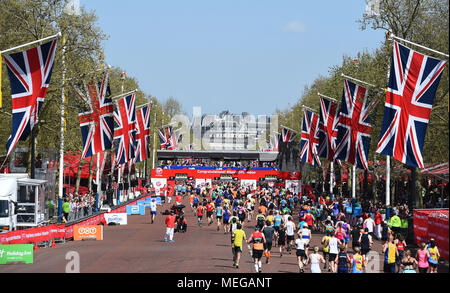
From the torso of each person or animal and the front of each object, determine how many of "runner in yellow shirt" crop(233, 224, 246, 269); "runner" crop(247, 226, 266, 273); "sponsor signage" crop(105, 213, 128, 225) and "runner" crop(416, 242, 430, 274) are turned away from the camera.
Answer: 3

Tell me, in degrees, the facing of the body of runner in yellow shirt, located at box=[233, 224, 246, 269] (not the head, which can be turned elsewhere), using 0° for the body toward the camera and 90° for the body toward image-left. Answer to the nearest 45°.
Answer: approximately 180°

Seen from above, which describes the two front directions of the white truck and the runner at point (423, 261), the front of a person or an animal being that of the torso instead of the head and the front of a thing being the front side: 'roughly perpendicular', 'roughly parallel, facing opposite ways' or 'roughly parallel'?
roughly parallel, facing opposite ways

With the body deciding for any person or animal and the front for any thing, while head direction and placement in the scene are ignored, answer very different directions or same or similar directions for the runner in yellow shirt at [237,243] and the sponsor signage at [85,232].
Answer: very different directions

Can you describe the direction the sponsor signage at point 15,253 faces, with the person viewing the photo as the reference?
facing the viewer

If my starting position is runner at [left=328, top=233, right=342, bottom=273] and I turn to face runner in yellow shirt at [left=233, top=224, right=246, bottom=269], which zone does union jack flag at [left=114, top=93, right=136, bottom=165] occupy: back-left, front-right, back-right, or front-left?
front-right
